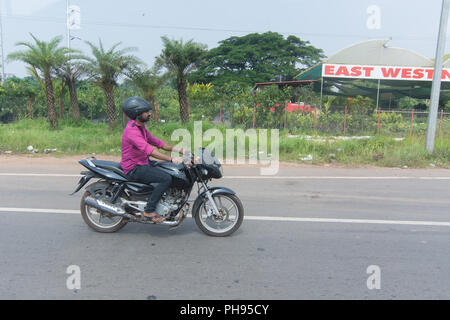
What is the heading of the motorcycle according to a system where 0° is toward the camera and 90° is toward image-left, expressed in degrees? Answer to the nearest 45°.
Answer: approximately 270°

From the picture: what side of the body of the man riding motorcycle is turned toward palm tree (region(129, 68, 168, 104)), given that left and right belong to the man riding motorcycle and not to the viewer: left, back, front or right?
left

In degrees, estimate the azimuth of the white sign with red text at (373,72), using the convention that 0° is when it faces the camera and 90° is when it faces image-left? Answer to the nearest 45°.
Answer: approximately 0°

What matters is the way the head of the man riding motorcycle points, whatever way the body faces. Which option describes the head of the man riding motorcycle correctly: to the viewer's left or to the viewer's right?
to the viewer's right

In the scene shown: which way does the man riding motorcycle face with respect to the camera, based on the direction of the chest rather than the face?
to the viewer's right

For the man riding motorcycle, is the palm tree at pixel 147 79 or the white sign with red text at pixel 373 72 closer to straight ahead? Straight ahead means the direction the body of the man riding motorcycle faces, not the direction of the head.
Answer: the white sign with red text

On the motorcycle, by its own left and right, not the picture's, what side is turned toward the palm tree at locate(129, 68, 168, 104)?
left

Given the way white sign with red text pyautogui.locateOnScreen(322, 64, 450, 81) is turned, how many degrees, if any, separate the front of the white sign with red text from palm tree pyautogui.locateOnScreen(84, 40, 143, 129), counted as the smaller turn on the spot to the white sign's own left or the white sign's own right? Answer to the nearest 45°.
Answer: approximately 45° to the white sign's own right

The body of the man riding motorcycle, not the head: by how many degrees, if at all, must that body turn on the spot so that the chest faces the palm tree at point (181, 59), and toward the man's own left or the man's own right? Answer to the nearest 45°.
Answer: approximately 90° to the man's own left
